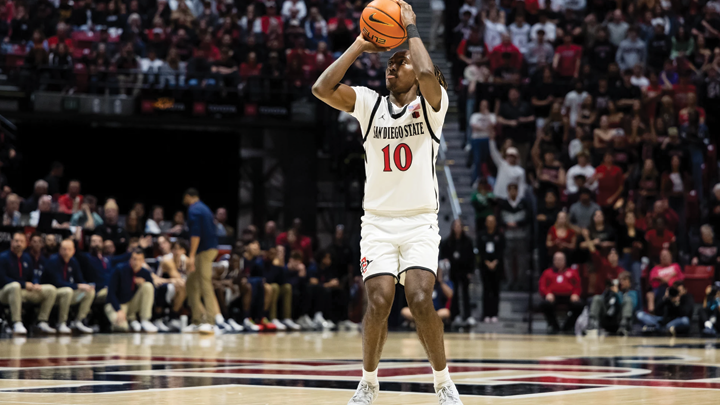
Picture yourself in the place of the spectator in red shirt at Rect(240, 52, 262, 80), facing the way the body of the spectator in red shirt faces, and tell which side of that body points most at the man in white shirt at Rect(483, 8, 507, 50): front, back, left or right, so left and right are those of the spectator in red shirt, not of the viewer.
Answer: left

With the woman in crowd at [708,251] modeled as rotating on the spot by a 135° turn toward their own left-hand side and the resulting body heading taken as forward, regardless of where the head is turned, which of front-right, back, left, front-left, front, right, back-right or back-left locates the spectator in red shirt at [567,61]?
left

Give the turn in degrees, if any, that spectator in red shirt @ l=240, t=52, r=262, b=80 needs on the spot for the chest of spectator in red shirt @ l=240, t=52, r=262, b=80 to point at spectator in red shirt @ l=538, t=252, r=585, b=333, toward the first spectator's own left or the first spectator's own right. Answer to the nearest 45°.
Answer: approximately 45° to the first spectator's own left

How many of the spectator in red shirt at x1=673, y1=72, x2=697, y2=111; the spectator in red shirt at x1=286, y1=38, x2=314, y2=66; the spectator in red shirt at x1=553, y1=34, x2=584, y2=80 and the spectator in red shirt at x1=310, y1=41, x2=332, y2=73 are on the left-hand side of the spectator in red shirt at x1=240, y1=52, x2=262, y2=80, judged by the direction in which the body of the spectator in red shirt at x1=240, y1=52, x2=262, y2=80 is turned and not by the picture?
4
